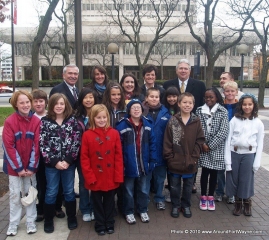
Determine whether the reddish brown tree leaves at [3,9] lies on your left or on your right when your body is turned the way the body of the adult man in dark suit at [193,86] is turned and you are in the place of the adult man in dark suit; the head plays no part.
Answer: on your right

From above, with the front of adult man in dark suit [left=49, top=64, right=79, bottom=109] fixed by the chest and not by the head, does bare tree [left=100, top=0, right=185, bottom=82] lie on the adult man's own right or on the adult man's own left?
on the adult man's own left

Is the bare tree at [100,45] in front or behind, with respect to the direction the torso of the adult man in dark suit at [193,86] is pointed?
behind

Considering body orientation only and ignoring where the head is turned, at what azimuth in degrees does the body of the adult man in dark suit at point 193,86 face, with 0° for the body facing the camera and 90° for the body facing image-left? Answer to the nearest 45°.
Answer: approximately 0°

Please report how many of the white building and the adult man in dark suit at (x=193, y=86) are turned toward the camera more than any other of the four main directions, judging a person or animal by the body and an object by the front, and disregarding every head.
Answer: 2

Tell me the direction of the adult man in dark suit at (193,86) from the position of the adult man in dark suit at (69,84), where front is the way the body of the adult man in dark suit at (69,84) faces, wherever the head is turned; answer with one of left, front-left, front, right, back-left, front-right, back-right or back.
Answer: front-left

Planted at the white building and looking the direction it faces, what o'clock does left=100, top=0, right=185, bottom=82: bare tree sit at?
The bare tree is roughly at 12 o'clock from the white building.

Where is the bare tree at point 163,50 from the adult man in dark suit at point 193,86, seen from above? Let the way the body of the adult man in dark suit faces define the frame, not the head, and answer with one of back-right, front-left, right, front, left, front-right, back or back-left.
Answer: back

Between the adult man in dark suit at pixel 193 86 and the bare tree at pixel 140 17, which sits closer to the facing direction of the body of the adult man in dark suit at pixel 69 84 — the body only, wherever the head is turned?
the adult man in dark suit

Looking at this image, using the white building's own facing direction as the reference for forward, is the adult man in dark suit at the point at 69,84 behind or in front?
in front
